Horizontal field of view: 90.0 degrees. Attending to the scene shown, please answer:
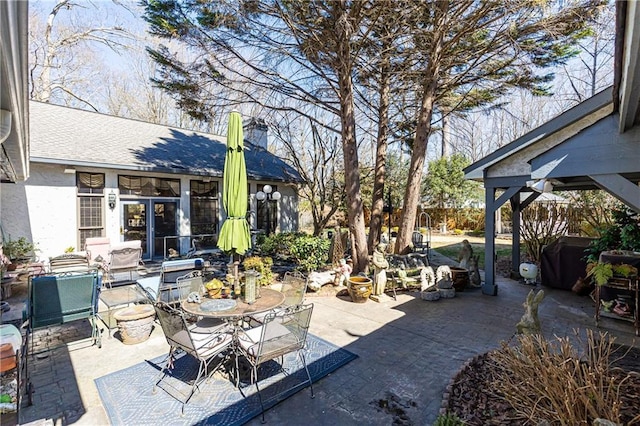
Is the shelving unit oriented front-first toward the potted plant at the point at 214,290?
yes

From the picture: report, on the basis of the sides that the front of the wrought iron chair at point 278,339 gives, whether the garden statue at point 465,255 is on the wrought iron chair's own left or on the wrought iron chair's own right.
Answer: on the wrought iron chair's own right

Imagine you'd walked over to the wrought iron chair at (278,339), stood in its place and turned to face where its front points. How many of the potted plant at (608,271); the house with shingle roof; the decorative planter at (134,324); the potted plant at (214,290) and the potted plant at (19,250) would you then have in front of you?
4

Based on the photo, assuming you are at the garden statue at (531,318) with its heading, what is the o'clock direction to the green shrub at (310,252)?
The green shrub is roughly at 1 o'clock from the garden statue.

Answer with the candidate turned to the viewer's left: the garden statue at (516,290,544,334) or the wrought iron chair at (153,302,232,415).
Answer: the garden statue

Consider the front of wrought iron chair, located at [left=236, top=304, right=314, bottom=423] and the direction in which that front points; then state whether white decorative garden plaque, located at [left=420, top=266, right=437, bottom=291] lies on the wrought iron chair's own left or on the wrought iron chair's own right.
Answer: on the wrought iron chair's own right

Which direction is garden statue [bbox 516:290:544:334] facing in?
to the viewer's left

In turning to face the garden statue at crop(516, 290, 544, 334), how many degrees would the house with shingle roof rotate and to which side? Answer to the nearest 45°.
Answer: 0° — it already faces it

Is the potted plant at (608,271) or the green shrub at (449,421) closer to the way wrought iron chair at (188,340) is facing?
the potted plant

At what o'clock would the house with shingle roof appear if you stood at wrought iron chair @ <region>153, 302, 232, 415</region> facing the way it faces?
The house with shingle roof is roughly at 10 o'clock from the wrought iron chair.

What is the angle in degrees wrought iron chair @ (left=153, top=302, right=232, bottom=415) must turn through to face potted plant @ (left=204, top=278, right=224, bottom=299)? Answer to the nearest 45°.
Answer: approximately 45° to its left

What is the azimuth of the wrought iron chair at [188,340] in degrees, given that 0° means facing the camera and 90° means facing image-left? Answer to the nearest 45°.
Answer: approximately 225°

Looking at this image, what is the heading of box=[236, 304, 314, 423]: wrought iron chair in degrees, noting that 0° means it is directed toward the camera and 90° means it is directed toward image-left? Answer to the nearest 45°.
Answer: approximately 135°

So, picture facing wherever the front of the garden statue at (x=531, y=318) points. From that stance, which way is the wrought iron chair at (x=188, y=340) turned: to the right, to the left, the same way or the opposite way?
to the right

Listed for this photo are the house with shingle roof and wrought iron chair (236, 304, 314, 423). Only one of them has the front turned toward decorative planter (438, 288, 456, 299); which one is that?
the house with shingle roof
